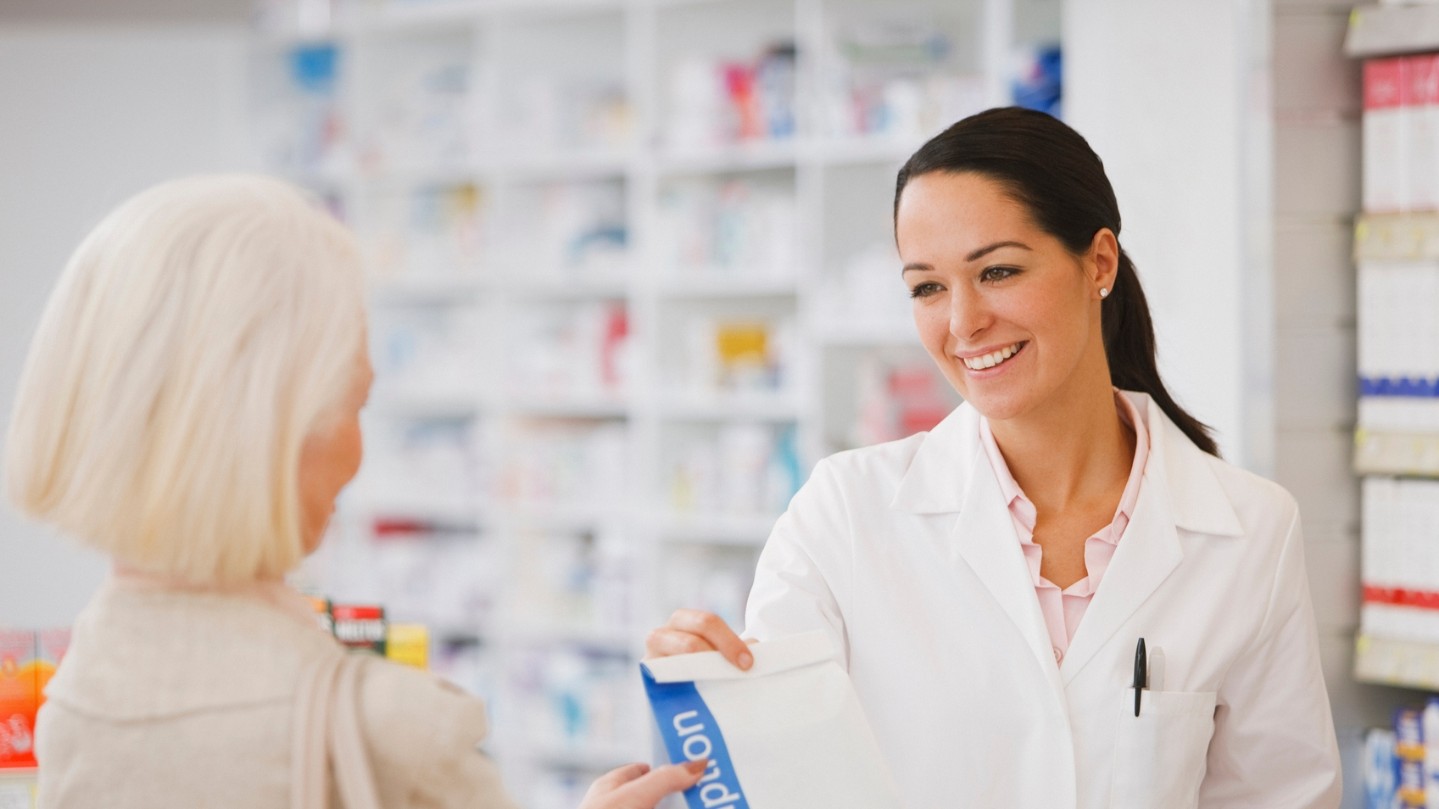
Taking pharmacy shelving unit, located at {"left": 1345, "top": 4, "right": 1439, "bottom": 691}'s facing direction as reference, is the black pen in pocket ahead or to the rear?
ahead

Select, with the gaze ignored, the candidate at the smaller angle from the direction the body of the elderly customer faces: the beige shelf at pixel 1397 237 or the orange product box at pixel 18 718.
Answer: the beige shelf

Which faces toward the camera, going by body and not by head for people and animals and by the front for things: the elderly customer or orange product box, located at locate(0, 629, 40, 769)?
the orange product box

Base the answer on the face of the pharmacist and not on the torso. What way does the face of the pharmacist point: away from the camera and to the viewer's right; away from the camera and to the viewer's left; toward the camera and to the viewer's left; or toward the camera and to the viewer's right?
toward the camera and to the viewer's left

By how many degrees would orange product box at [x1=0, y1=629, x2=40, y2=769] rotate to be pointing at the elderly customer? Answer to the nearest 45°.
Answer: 0° — it already faces them

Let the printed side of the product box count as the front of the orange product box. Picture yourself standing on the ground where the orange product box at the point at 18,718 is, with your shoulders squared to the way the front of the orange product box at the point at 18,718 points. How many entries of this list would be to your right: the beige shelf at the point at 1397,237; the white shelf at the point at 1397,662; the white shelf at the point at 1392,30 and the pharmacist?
0

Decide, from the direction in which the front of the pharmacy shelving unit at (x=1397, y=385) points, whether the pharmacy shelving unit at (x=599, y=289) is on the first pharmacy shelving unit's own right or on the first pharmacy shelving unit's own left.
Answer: on the first pharmacy shelving unit's own right

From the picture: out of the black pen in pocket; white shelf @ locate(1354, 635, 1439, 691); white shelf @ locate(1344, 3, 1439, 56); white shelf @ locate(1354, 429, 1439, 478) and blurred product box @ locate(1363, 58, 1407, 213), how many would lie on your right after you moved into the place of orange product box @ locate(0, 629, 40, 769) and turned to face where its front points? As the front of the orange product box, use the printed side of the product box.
0

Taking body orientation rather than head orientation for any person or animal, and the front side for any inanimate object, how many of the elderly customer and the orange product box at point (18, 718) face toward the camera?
1

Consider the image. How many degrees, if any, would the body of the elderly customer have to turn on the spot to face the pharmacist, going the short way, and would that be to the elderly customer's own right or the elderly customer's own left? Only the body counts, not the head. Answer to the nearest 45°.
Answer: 0° — they already face them

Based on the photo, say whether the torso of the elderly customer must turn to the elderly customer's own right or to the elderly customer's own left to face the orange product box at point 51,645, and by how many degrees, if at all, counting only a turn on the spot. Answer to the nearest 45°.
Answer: approximately 45° to the elderly customer's own left

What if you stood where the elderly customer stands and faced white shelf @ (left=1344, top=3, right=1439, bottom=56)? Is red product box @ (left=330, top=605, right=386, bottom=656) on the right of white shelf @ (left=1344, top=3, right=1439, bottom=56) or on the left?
left

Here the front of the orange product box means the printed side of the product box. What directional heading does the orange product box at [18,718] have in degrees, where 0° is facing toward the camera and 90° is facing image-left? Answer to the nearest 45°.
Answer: approximately 0°

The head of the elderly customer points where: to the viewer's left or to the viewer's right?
to the viewer's right
